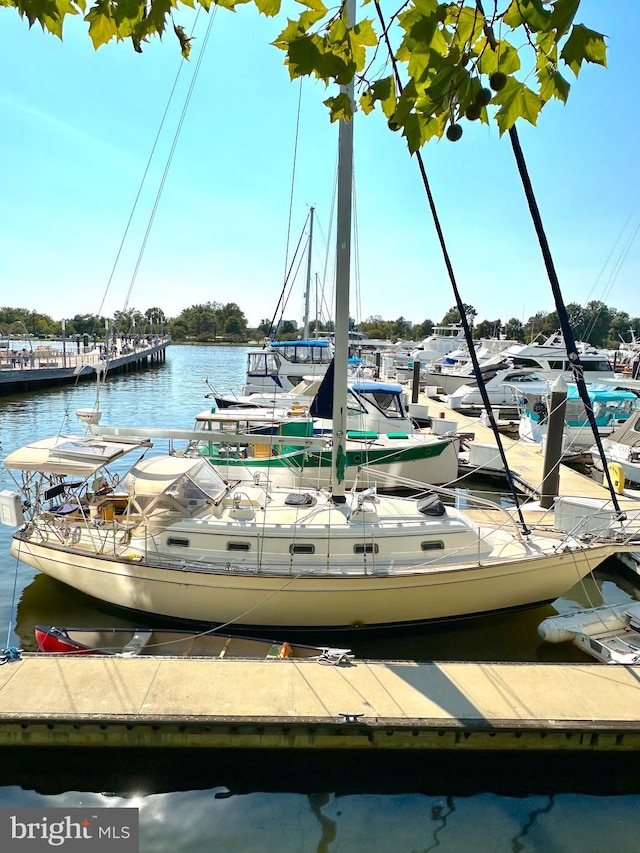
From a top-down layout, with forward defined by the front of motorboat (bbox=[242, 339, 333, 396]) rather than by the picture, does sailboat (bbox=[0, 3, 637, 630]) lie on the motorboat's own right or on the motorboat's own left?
on the motorboat's own right

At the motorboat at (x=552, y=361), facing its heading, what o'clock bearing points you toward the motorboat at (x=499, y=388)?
the motorboat at (x=499, y=388) is roughly at 10 o'clock from the motorboat at (x=552, y=361).

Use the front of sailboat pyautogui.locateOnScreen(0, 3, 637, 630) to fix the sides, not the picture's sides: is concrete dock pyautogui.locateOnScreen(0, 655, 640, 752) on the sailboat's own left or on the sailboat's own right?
on the sailboat's own right

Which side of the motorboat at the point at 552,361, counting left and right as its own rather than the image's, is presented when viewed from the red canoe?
left

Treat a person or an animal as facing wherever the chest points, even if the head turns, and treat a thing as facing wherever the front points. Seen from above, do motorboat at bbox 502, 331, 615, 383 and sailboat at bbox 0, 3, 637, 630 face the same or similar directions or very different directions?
very different directions

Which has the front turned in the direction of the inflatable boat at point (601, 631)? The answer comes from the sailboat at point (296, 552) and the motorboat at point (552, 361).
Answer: the sailboat

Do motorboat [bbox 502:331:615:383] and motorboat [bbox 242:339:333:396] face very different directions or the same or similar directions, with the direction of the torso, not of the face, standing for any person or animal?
very different directions

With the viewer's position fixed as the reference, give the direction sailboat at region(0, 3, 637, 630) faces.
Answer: facing to the right of the viewer

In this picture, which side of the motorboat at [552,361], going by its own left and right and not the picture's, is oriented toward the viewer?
left
